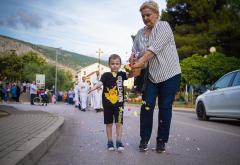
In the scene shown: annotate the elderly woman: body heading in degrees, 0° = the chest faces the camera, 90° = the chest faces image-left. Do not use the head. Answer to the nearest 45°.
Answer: approximately 45°

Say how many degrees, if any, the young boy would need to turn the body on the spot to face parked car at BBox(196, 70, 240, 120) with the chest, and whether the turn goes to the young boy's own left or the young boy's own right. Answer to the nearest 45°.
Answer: approximately 135° to the young boy's own left

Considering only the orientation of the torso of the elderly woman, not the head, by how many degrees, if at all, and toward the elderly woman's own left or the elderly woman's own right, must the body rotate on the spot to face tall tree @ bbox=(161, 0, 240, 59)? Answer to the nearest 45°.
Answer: approximately 135° to the elderly woman's own right

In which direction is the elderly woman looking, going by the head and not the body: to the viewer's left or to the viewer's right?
to the viewer's left

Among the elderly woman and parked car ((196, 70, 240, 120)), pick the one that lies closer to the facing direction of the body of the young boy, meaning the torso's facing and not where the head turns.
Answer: the elderly woman

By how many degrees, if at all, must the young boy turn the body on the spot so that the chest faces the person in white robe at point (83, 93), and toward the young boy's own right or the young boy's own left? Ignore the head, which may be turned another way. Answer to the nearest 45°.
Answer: approximately 180°
